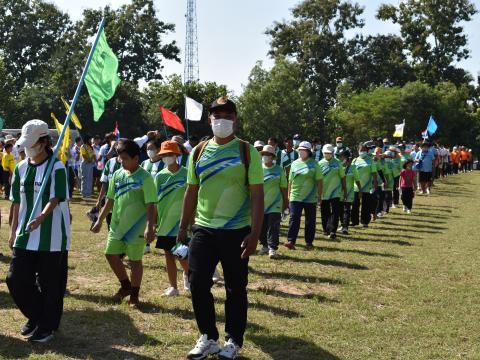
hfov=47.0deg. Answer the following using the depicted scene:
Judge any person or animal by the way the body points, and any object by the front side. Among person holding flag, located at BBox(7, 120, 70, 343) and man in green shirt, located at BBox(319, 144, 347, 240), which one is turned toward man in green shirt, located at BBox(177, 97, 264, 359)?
man in green shirt, located at BBox(319, 144, 347, 240)

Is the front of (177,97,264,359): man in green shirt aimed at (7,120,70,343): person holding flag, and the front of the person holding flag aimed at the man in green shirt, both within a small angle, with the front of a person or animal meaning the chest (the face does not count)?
no

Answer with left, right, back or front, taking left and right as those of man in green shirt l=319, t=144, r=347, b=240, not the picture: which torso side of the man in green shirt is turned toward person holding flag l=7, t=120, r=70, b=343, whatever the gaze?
front

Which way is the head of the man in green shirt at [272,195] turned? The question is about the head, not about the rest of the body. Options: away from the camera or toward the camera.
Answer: toward the camera

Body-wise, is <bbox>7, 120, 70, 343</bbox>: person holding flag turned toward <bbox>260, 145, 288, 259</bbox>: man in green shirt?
no

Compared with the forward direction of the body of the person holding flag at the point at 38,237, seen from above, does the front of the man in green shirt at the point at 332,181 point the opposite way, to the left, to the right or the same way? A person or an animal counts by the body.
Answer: the same way

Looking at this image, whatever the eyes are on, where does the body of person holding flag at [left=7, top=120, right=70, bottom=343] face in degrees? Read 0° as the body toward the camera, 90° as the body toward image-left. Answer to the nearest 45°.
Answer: approximately 45°

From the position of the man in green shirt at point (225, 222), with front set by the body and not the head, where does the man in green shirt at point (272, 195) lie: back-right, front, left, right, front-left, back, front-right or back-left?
back

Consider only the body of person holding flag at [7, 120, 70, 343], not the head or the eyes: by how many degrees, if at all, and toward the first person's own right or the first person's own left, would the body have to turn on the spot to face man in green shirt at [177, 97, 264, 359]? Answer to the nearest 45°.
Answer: approximately 90° to the first person's own left

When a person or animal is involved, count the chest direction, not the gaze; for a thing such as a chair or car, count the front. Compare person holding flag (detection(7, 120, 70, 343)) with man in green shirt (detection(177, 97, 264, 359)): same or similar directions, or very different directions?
same or similar directions

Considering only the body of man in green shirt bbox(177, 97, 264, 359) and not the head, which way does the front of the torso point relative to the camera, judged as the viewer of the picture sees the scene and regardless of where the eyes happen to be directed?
toward the camera

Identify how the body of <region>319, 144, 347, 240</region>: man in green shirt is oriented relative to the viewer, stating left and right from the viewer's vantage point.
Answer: facing the viewer

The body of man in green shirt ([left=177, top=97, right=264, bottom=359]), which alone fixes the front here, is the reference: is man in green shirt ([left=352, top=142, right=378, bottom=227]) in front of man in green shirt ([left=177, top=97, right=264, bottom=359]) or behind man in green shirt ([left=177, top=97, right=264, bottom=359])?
behind

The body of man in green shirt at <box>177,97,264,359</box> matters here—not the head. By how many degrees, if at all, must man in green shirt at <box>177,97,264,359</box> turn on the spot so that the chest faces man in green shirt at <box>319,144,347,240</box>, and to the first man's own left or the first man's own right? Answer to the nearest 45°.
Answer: approximately 180°

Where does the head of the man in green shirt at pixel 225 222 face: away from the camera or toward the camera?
toward the camera

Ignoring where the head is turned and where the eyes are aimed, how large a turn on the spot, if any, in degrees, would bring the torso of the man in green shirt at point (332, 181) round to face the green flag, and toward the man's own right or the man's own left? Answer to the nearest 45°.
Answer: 0° — they already face it

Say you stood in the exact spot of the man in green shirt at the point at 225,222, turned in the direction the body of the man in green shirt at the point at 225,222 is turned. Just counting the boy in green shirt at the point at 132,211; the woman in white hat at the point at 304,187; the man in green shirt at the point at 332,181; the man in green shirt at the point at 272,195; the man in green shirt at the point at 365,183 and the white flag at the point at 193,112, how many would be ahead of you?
0

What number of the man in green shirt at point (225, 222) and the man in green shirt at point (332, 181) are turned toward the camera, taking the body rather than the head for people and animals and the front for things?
2

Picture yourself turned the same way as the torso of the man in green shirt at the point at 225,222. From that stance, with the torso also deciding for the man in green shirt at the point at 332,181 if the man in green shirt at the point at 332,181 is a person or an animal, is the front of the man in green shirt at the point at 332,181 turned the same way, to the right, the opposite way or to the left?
the same way

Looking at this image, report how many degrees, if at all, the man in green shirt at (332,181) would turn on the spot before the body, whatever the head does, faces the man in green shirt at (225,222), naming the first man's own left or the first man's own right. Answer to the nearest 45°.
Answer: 0° — they already face them

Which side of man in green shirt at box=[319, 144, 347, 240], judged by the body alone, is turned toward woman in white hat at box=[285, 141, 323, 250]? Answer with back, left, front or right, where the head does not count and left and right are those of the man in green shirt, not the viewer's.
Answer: front
